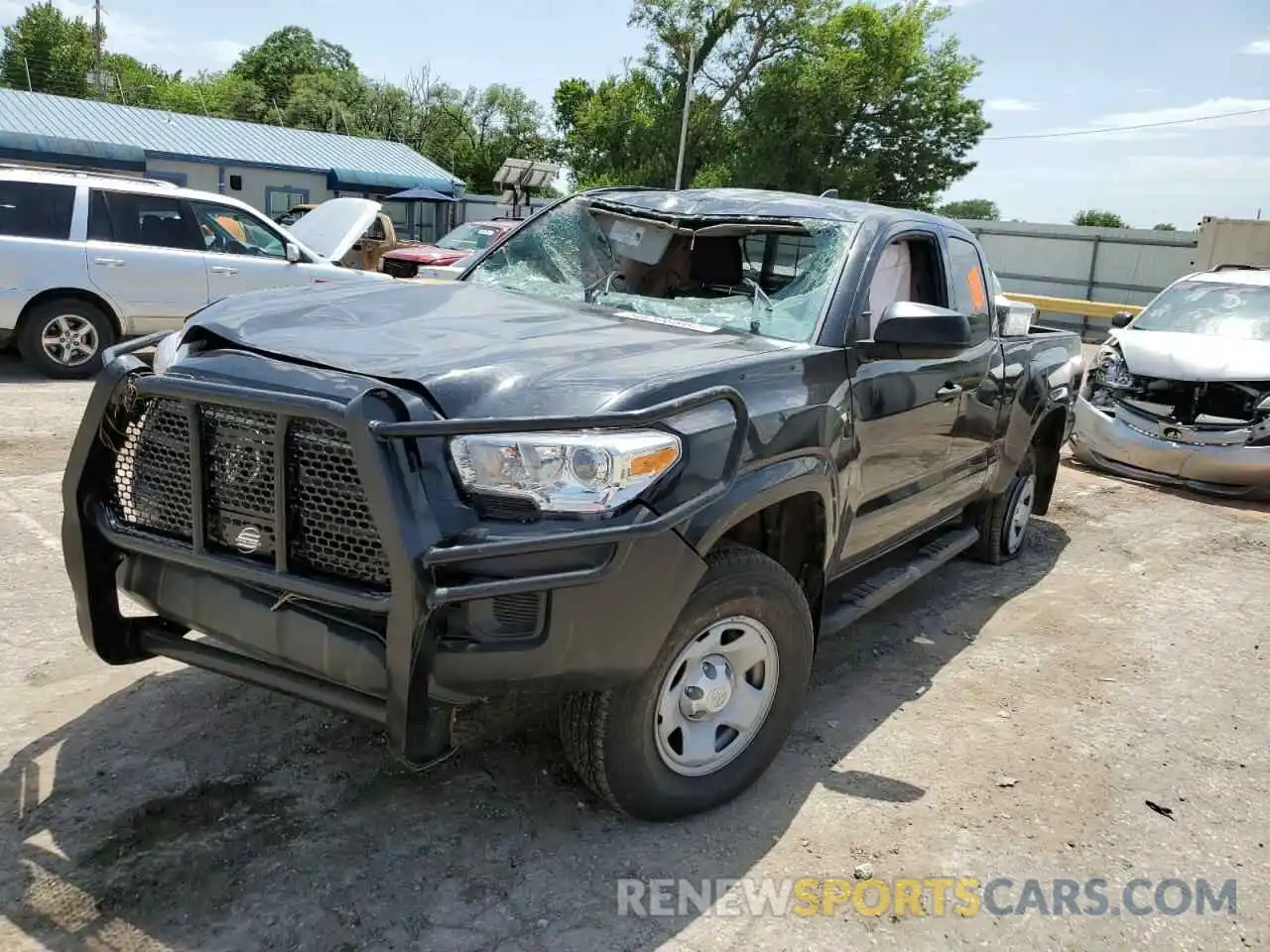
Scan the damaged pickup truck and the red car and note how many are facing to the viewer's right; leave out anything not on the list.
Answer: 0

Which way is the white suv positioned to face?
to the viewer's right

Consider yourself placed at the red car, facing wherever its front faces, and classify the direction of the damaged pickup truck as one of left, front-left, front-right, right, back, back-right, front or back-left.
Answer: front-left

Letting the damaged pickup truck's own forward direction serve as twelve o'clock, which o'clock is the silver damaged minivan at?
The silver damaged minivan is roughly at 6 o'clock from the damaged pickup truck.

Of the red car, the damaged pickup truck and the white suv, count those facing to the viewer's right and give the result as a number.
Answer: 1

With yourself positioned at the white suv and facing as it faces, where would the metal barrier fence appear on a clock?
The metal barrier fence is roughly at 11 o'clock from the white suv.

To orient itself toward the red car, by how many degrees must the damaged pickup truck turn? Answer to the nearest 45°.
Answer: approximately 135° to its right

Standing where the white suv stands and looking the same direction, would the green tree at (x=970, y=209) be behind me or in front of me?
in front

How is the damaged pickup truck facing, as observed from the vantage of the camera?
facing the viewer and to the left of the viewer

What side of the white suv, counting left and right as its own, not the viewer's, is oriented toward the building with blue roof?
left

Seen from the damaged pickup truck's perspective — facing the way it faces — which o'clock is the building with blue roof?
The building with blue roof is roughly at 4 o'clock from the damaged pickup truck.

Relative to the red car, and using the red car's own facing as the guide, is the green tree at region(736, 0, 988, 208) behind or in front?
behind
